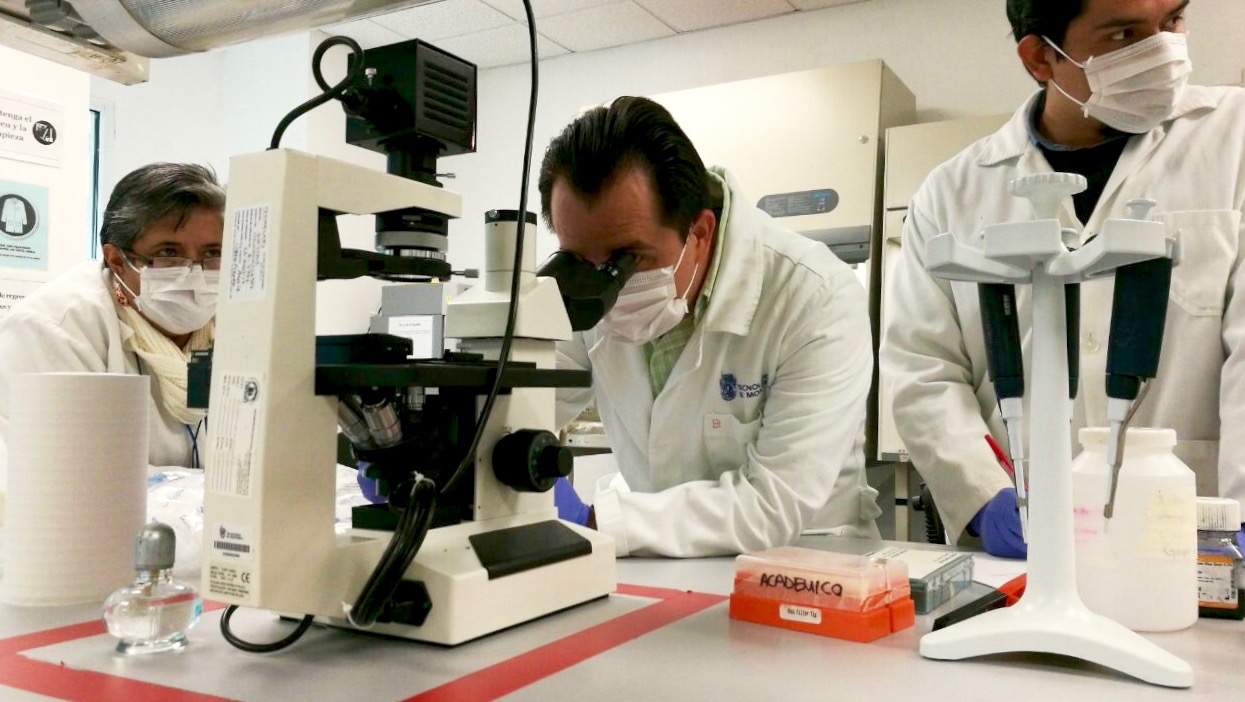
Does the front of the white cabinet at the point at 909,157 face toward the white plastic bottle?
yes

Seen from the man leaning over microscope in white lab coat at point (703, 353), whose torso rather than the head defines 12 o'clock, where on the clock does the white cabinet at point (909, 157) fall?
The white cabinet is roughly at 5 o'clock from the man leaning over microscope in white lab coat.

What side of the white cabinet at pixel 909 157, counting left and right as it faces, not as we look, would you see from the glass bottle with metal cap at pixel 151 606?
front

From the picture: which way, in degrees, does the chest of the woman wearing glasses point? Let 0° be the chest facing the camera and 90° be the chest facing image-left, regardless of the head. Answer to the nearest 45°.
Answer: approximately 315°

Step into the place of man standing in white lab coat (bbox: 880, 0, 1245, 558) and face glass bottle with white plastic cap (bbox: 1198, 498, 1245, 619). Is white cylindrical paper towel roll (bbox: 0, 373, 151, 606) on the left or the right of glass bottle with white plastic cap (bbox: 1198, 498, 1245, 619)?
right

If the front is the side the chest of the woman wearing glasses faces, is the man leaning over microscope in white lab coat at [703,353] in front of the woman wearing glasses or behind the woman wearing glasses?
in front

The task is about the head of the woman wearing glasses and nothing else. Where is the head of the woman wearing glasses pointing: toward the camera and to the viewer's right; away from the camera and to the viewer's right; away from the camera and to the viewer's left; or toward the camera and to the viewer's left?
toward the camera and to the viewer's right

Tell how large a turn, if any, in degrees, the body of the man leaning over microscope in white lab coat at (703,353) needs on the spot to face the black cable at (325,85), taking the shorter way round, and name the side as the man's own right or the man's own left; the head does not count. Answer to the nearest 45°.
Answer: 0° — they already face it

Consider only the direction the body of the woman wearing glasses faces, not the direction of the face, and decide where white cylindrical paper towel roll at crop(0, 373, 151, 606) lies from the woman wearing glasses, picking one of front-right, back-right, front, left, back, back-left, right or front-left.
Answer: front-right

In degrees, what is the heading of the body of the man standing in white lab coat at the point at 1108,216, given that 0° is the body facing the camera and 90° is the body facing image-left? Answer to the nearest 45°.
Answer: approximately 0°

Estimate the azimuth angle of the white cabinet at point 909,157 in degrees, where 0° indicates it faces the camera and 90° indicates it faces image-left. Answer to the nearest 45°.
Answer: approximately 0°

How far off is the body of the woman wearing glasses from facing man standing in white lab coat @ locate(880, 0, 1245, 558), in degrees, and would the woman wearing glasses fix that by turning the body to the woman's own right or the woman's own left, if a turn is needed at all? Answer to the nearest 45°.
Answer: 0° — they already face them

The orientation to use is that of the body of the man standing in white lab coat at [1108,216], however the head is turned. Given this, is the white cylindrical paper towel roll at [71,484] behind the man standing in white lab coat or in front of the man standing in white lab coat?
in front
